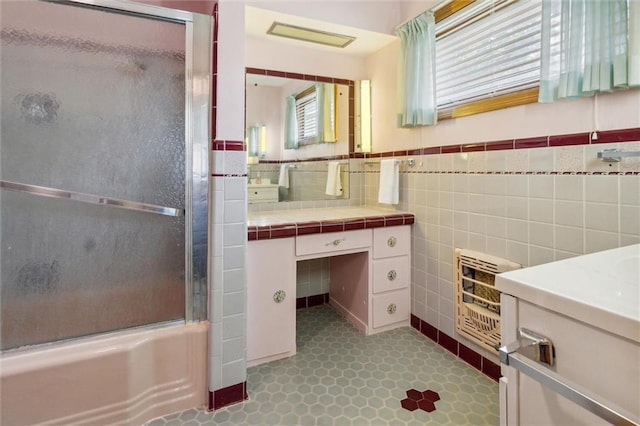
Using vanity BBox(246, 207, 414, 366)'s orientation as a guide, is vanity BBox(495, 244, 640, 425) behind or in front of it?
in front

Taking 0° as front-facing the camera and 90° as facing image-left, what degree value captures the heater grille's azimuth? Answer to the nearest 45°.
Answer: approximately 45°

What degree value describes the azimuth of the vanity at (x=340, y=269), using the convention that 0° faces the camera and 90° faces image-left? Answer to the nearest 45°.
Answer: approximately 315°

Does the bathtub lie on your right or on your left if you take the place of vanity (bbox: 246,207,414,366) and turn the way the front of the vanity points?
on your right
